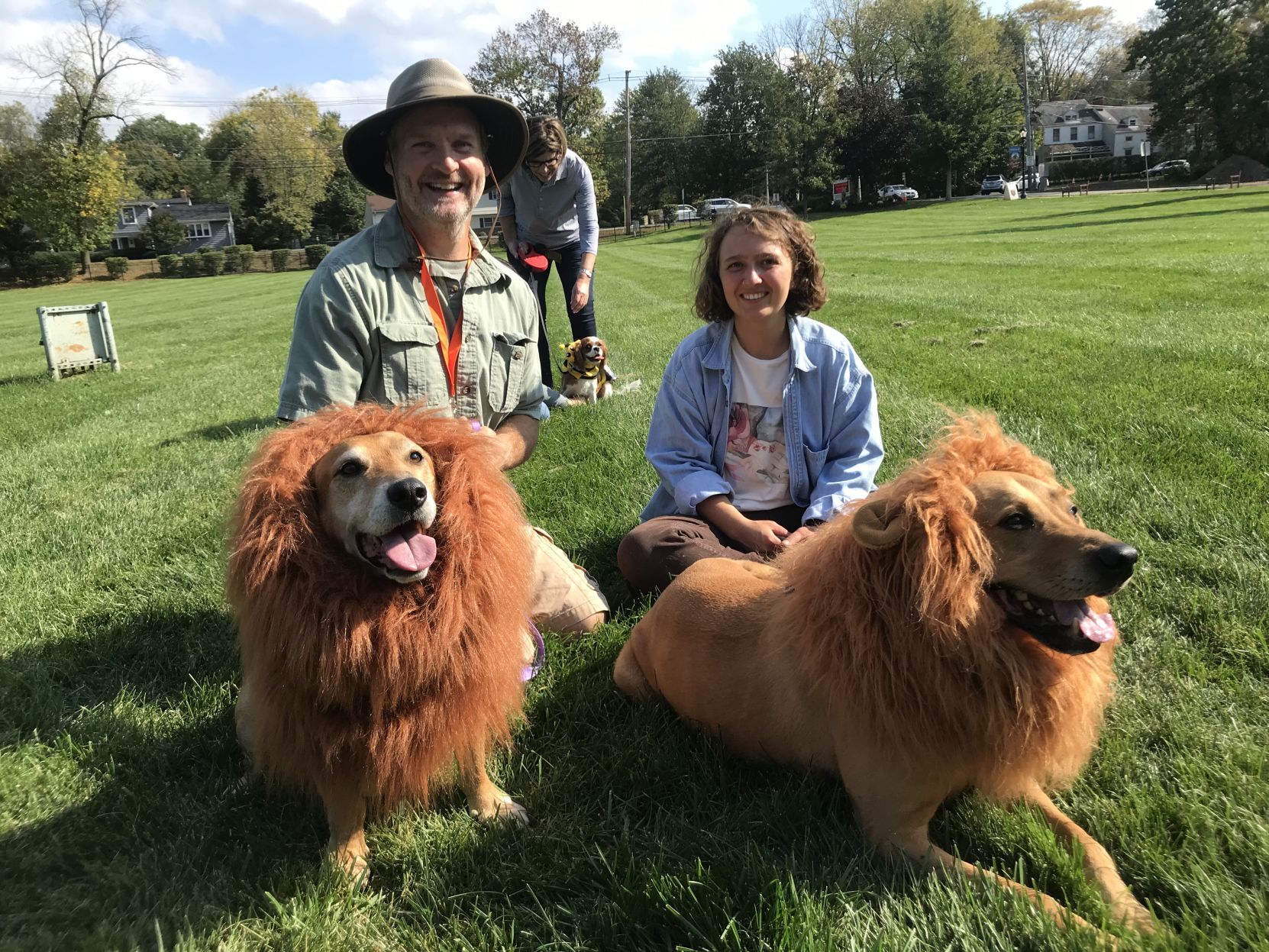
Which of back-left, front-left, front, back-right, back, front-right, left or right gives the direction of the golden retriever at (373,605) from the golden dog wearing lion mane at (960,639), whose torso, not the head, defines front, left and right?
back-right

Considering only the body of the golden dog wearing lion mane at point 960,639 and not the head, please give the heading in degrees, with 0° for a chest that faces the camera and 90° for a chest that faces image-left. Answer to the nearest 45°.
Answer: approximately 315°

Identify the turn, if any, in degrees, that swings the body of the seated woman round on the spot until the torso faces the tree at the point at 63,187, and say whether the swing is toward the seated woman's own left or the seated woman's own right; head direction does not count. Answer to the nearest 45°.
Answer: approximately 135° to the seated woman's own right

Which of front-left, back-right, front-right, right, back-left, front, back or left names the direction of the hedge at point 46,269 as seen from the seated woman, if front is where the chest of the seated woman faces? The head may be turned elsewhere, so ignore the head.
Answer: back-right

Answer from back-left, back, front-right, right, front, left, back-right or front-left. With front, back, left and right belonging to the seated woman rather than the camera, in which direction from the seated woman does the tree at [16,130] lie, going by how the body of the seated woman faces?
back-right

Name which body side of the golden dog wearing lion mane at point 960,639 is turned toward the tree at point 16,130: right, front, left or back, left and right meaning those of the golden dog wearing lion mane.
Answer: back

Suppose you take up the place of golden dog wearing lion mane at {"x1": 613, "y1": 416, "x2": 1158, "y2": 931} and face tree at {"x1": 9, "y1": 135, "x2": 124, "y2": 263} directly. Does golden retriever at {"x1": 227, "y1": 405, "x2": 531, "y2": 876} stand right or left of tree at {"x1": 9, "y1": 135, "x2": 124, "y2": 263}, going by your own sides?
left

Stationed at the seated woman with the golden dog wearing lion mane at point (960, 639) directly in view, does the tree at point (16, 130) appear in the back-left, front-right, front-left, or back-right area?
back-right

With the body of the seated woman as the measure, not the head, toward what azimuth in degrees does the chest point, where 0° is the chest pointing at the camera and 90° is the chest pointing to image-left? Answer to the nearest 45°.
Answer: approximately 0°

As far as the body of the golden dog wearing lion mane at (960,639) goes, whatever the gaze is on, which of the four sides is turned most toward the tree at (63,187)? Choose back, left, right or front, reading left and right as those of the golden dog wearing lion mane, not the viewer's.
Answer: back

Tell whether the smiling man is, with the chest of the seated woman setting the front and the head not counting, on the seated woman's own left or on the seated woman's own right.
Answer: on the seated woman's own right
